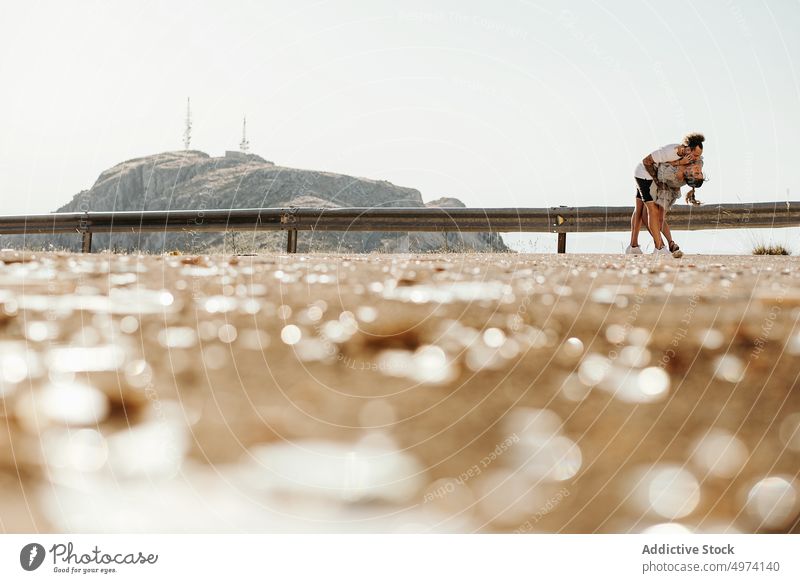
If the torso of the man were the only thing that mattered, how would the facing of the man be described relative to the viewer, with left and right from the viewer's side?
facing to the right of the viewer
